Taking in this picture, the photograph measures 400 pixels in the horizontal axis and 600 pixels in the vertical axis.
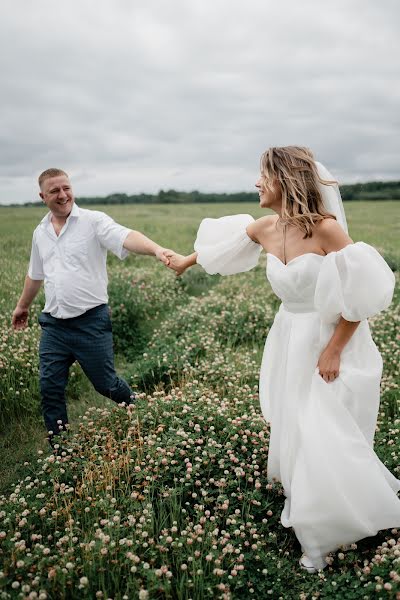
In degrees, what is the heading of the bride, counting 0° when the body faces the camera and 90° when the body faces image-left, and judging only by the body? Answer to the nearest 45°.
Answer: approximately 45°

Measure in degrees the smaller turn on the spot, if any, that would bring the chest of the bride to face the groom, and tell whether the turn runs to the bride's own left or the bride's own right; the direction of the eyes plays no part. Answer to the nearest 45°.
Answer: approximately 90° to the bride's own right

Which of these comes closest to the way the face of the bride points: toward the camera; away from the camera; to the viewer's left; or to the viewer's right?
to the viewer's left
